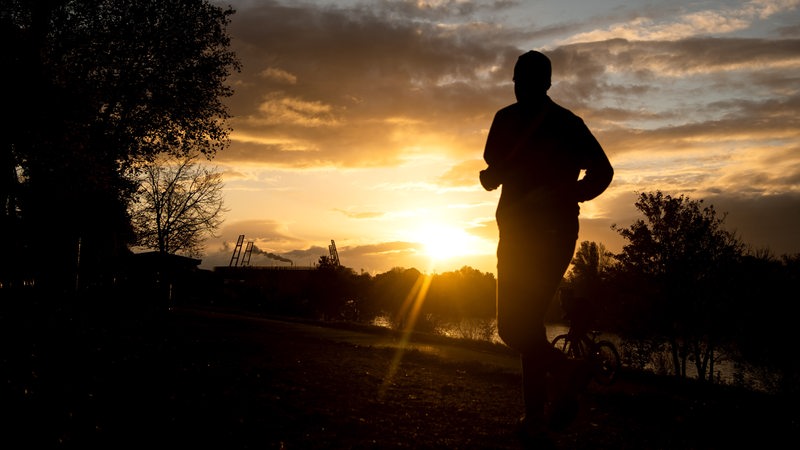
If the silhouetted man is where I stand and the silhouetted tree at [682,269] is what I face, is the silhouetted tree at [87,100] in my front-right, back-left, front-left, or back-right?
front-left

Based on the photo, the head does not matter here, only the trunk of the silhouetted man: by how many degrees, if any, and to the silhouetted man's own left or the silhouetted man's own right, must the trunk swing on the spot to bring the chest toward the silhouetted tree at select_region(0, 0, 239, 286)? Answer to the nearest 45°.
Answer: approximately 90° to the silhouetted man's own right

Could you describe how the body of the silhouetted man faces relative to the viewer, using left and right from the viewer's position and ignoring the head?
facing the viewer and to the left of the viewer
